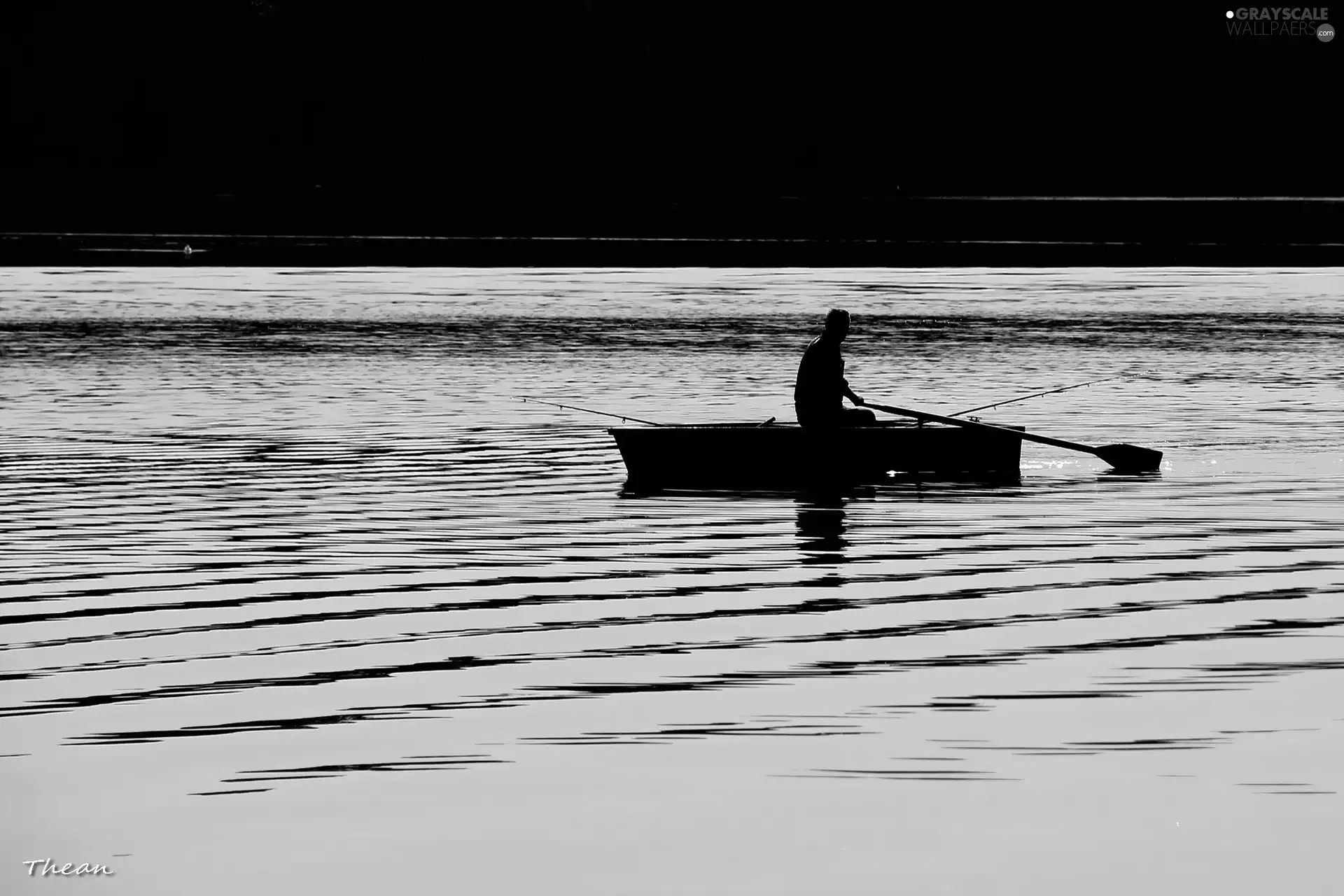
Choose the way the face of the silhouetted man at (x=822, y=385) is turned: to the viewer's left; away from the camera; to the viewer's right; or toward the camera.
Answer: to the viewer's right

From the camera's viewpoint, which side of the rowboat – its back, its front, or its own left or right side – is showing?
left

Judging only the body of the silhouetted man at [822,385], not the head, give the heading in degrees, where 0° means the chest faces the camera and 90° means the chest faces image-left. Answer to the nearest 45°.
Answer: approximately 270°
